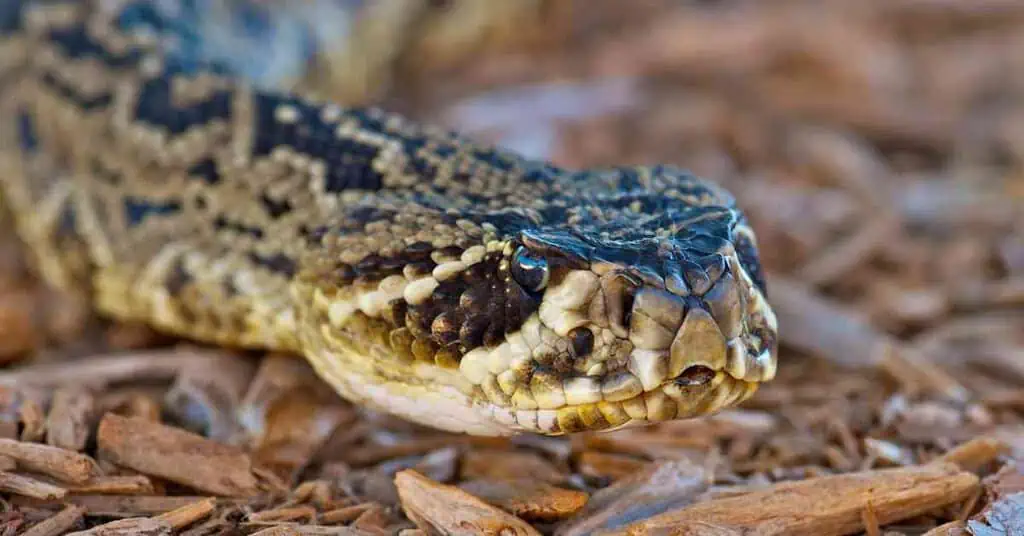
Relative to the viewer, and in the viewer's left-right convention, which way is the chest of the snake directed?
facing the viewer and to the right of the viewer

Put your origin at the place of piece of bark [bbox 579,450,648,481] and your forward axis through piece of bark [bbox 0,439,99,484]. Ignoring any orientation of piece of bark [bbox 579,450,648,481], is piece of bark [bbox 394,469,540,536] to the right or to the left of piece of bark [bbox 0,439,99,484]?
left

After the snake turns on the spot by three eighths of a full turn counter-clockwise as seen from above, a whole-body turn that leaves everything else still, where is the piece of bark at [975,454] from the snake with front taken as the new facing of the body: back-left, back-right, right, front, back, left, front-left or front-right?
right

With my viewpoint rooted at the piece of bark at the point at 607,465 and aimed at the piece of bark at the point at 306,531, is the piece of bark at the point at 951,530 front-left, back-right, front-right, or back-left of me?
back-left

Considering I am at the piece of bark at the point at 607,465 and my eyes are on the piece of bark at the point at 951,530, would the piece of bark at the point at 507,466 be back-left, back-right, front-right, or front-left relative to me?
back-right

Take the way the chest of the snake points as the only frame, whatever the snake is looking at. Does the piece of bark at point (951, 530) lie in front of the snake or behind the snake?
in front
